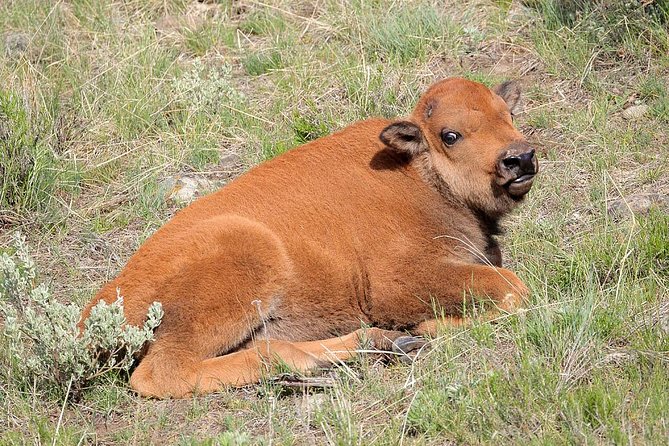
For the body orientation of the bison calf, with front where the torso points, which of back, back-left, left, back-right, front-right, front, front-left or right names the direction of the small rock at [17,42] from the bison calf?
back-left

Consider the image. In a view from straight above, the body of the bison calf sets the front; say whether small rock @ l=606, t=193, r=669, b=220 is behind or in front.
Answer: in front

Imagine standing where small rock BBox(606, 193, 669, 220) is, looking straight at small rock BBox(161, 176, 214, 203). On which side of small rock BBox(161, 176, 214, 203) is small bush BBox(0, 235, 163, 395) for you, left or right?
left

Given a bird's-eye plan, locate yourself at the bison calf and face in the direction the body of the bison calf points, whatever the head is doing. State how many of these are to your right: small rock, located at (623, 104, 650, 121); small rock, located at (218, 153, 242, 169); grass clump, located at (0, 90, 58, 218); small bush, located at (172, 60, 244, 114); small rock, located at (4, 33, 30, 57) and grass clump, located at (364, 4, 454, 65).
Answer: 0

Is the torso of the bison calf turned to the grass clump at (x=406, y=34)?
no

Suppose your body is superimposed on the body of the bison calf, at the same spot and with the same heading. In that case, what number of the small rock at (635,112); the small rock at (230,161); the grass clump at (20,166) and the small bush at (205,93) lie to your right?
0

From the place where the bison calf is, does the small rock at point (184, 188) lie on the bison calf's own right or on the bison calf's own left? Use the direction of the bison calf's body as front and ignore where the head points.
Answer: on the bison calf's own left

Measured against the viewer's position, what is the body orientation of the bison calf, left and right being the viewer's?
facing to the right of the viewer

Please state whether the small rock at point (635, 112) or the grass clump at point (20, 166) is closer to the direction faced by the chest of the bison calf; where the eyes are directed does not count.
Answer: the small rock

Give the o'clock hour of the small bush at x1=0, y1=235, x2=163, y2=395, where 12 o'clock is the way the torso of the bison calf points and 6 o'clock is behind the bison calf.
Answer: The small bush is roughly at 5 o'clock from the bison calf.

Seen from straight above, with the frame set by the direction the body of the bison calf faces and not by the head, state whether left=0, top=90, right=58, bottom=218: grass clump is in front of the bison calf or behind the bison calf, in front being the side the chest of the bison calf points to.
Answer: behind

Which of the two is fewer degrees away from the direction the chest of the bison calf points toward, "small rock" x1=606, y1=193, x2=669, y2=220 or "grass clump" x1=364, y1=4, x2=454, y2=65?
the small rock

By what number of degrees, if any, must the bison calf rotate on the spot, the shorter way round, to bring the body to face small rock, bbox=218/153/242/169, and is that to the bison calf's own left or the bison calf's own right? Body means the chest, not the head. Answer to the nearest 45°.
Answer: approximately 90° to the bison calf's own left
